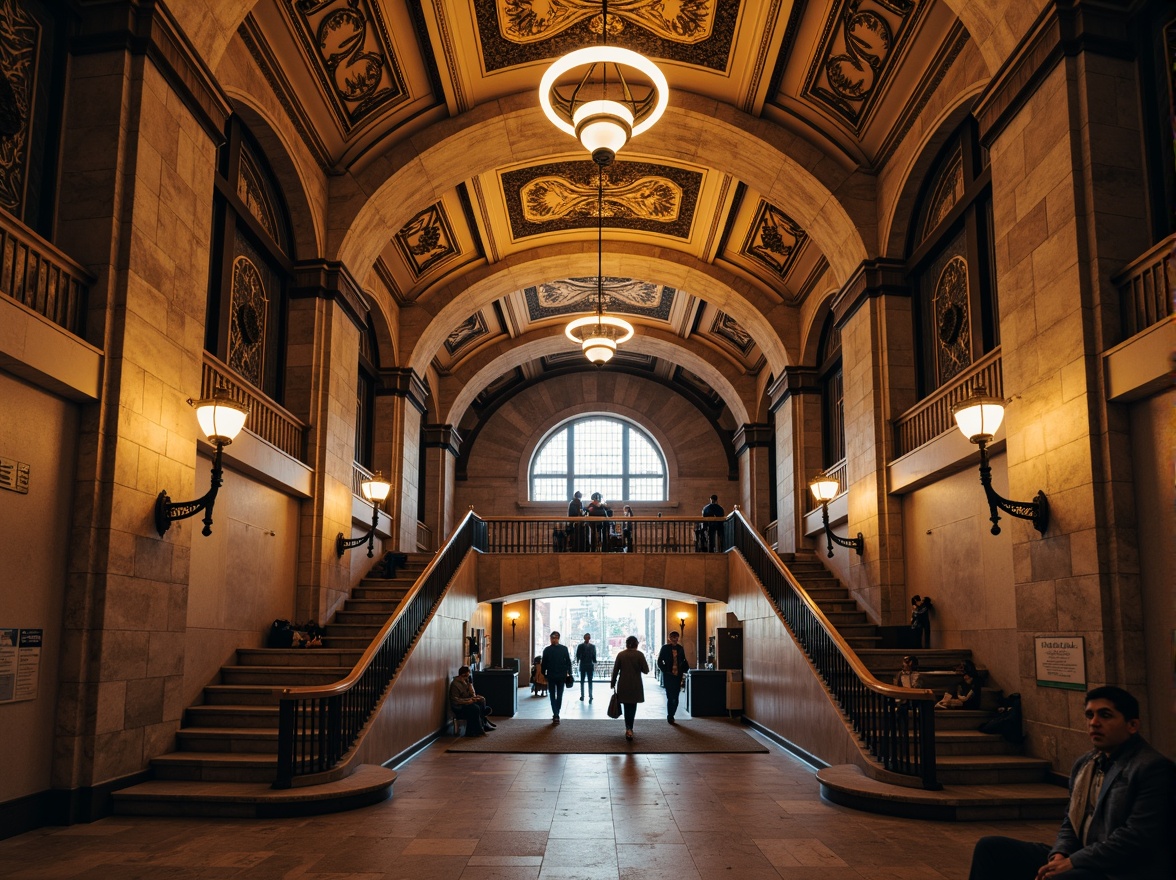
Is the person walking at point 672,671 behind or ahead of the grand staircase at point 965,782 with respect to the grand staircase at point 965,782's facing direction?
behind

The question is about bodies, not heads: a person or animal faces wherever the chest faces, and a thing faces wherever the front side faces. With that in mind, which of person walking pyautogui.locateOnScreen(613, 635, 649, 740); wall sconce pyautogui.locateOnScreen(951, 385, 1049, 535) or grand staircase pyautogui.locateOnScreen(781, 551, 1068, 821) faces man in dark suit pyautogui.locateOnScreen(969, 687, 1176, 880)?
the grand staircase

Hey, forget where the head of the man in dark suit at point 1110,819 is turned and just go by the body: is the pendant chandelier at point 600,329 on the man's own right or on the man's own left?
on the man's own right

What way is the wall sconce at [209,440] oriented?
to the viewer's right

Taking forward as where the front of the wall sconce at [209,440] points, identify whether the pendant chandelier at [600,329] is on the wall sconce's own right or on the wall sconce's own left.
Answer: on the wall sconce's own left

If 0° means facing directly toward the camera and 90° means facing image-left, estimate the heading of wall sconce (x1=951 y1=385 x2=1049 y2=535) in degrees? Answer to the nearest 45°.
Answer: approximately 90°

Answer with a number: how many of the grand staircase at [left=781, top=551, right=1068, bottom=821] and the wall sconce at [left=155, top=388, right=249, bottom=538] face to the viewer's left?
0

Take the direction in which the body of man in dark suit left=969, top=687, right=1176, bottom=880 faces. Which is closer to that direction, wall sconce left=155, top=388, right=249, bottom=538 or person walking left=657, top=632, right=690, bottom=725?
the wall sconce

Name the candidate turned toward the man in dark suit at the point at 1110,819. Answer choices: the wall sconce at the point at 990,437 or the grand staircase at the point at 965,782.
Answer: the grand staircase
